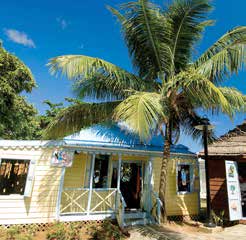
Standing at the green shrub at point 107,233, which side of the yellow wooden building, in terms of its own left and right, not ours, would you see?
front

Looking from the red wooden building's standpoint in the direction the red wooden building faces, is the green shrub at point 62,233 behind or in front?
in front

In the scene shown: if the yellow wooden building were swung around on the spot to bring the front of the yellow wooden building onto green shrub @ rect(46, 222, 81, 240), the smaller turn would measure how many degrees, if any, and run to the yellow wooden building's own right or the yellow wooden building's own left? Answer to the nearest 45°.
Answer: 0° — it already faces it

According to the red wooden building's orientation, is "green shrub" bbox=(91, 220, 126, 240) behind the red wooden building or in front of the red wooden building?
in front

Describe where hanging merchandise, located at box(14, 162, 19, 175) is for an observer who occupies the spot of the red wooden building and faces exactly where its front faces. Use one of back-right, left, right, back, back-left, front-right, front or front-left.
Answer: front-right

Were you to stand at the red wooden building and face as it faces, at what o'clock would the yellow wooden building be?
The yellow wooden building is roughly at 2 o'clock from the red wooden building.

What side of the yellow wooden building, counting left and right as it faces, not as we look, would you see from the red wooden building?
left

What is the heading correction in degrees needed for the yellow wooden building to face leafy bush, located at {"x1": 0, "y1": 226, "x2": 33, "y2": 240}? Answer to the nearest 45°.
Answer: approximately 45° to its right

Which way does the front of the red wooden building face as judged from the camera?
facing the viewer

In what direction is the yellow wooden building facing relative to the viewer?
toward the camera

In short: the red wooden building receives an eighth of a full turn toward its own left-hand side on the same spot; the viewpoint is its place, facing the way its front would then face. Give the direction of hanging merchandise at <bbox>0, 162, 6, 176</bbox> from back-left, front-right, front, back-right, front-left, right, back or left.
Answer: right

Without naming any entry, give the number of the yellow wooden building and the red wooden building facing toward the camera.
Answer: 2
